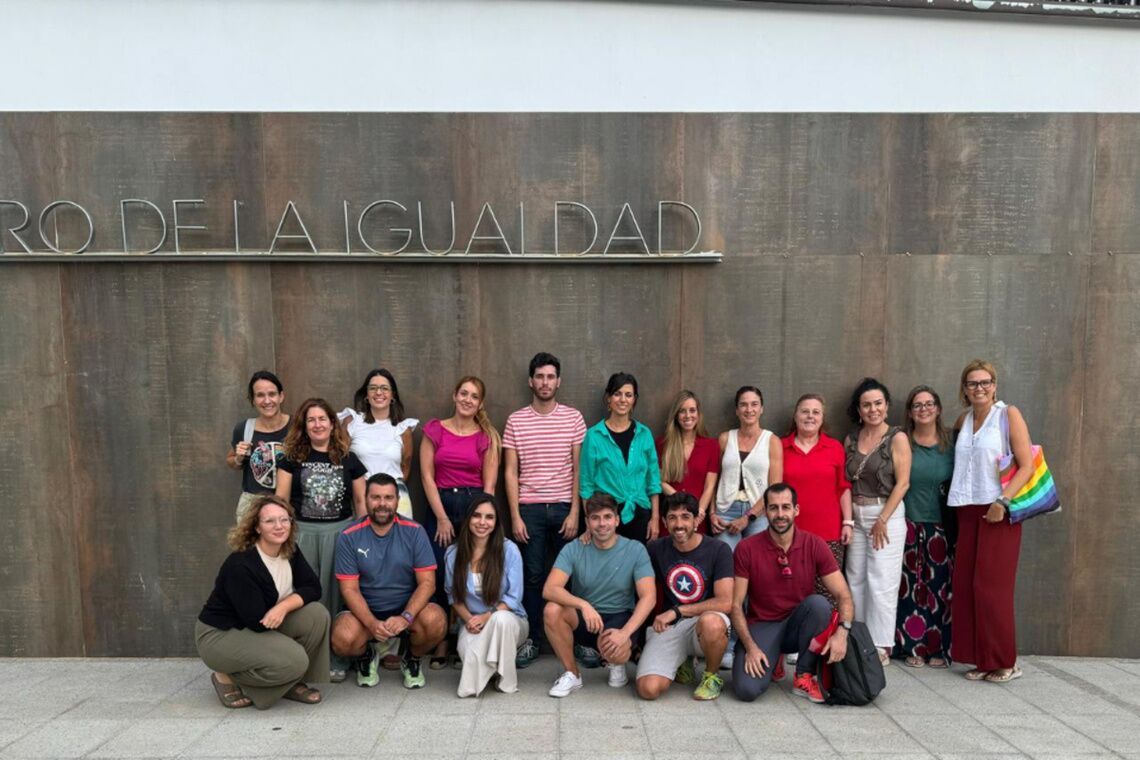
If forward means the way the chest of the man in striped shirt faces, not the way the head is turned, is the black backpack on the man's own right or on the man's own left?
on the man's own left

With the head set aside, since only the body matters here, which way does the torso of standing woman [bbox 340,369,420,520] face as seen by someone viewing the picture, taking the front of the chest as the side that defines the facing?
toward the camera

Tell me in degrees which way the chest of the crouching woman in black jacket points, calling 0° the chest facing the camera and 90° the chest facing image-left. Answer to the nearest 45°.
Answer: approximately 315°

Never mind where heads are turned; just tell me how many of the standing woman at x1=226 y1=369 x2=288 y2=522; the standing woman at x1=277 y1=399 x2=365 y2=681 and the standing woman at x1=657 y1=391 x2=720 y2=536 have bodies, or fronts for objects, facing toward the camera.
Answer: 3

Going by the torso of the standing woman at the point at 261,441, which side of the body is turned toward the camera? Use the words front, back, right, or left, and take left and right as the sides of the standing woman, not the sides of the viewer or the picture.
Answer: front

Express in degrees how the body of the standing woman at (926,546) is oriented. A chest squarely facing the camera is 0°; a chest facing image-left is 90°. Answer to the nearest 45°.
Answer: approximately 0°

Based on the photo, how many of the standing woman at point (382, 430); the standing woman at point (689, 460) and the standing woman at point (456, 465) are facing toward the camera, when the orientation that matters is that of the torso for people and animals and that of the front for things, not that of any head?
3
